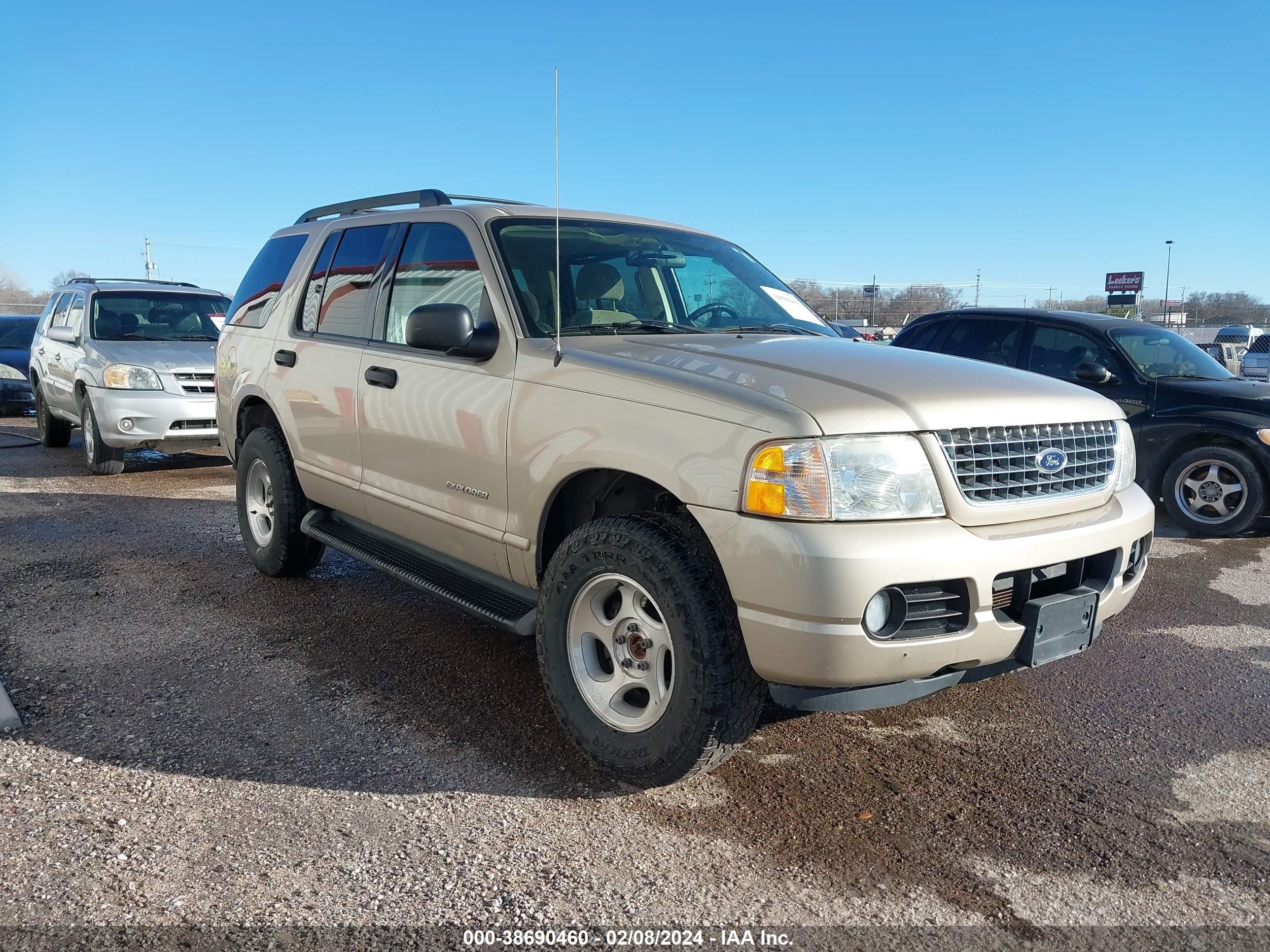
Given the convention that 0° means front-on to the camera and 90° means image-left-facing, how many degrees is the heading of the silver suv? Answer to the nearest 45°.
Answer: approximately 315°

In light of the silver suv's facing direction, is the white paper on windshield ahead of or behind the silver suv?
ahead

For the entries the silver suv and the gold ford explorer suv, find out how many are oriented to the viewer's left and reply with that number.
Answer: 0

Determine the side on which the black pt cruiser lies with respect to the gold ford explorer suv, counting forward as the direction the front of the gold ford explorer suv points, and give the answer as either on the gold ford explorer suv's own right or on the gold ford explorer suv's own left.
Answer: on the gold ford explorer suv's own left

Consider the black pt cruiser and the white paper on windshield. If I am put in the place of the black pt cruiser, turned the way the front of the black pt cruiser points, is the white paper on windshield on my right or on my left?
on my right

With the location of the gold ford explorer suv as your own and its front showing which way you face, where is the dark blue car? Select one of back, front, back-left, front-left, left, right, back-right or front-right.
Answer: back

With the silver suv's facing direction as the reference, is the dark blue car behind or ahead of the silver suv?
behind

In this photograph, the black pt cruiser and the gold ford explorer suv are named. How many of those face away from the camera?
0

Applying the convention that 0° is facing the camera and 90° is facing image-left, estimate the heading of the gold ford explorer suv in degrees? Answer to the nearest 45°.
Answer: approximately 315°
